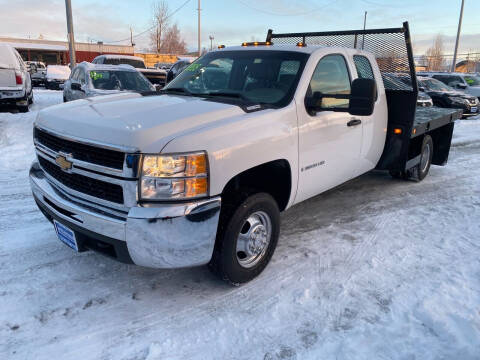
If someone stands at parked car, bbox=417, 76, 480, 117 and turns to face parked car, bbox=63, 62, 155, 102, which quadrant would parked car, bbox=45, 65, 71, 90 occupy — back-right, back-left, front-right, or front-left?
front-right

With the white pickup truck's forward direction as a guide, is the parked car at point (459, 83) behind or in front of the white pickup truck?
behind

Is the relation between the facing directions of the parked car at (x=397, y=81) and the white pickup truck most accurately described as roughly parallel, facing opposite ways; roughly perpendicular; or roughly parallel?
roughly perpendicular

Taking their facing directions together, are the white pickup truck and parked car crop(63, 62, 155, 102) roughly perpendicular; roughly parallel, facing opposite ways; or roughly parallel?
roughly perpendicular

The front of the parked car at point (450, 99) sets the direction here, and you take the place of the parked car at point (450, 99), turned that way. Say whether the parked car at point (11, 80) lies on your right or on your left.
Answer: on your right

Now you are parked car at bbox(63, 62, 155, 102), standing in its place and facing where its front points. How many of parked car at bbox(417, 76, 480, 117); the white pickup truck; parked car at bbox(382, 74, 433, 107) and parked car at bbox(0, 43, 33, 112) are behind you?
1

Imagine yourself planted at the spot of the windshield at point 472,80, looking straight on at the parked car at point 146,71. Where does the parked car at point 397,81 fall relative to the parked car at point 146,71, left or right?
left

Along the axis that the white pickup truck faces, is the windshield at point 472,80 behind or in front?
behind

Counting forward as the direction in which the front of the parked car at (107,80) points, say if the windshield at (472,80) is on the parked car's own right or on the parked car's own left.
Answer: on the parked car's own left

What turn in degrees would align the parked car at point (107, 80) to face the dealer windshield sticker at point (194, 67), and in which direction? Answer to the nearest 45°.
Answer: approximately 45° to its right

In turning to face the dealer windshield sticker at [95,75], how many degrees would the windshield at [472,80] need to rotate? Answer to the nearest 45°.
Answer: approximately 90° to its right

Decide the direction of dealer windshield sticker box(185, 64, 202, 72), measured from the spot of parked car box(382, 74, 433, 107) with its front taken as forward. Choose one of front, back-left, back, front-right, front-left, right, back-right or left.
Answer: right

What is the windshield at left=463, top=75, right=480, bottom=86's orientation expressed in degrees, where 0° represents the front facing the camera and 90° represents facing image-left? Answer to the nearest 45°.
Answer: approximately 315°

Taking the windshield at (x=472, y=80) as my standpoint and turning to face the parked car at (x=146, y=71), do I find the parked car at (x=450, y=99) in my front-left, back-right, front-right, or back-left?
front-left

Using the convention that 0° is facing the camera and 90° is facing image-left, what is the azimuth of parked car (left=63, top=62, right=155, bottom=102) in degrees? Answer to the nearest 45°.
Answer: approximately 315°
